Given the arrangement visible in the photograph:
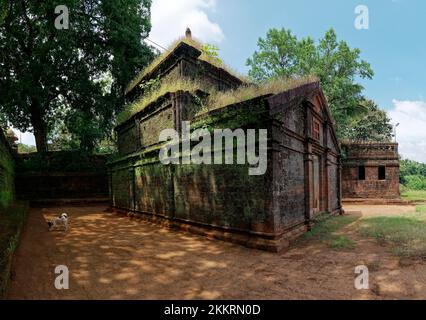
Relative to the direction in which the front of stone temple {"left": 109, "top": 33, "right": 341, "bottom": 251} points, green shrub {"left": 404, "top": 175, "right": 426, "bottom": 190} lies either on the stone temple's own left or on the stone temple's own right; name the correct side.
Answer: on the stone temple's own left

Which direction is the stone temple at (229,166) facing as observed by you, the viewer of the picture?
facing the viewer and to the right of the viewer

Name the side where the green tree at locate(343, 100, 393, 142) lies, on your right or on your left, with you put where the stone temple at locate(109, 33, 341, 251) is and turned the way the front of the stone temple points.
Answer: on your left

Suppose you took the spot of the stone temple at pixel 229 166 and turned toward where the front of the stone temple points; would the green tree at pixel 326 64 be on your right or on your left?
on your left

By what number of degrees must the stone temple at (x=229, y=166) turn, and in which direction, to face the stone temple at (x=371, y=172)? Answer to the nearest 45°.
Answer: approximately 90° to its left

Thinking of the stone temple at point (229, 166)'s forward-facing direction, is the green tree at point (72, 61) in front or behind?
behind

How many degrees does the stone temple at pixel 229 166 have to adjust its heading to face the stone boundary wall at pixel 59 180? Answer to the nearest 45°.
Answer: approximately 180°

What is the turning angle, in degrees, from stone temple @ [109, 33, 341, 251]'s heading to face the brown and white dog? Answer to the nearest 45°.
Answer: approximately 135° to its right
